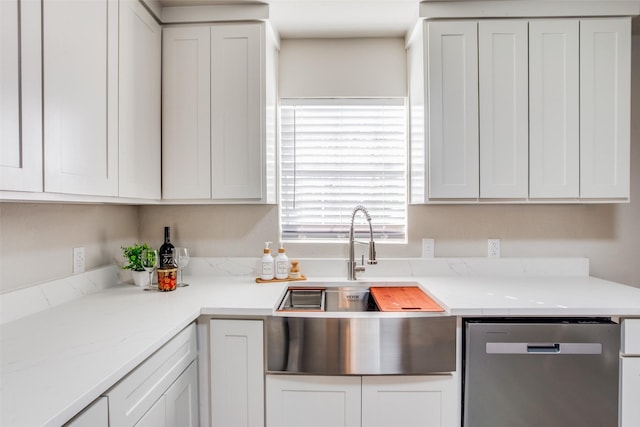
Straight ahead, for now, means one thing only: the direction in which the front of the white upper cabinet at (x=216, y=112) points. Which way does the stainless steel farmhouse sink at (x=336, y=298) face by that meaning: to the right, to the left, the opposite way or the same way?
the same way

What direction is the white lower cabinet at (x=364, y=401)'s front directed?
toward the camera

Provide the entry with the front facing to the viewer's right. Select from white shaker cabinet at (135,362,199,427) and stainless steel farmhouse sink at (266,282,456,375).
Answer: the white shaker cabinet

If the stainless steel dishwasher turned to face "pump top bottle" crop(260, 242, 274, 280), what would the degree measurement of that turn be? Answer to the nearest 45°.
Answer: approximately 90° to its right

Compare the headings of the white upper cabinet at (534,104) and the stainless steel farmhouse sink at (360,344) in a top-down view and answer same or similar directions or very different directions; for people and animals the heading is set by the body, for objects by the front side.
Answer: same or similar directions

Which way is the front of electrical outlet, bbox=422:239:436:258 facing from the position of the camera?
facing the viewer

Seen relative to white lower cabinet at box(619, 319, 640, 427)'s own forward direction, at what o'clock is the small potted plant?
The small potted plant is roughly at 2 o'clock from the white lower cabinet.

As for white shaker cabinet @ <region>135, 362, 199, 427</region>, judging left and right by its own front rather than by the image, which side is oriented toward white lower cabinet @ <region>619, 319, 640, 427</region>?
front

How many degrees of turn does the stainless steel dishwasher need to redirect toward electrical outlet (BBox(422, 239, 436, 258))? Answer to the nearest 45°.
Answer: approximately 135° to its right

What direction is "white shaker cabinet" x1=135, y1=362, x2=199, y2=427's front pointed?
to the viewer's right

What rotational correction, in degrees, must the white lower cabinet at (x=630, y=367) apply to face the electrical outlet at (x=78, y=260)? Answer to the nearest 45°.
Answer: approximately 45° to its right

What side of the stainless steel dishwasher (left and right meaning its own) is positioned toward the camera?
front

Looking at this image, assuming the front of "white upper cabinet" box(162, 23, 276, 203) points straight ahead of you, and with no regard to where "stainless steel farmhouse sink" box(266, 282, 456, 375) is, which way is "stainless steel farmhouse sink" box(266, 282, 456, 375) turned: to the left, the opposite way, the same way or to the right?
the same way

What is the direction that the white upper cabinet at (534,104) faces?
toward the camera

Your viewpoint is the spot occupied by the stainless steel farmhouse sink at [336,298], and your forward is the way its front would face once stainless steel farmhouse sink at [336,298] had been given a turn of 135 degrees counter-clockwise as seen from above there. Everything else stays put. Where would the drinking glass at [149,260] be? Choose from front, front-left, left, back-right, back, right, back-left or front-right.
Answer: back-left

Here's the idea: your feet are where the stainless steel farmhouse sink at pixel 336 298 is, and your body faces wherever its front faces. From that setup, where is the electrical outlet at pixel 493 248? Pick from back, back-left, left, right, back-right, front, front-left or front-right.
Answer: left
